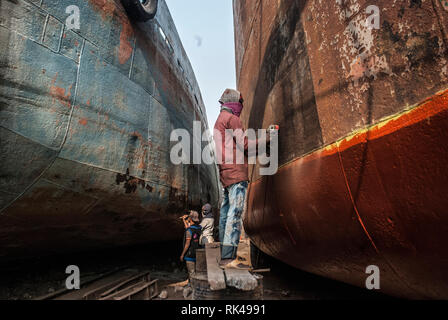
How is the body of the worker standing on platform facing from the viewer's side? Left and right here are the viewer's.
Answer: facing to the right of the viewer

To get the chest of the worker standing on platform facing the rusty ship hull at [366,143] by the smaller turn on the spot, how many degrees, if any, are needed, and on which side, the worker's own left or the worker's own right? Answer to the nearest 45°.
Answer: approximately 45° to the worker's own right

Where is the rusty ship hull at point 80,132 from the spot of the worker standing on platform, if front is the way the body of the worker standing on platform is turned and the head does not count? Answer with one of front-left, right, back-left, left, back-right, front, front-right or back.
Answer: back
